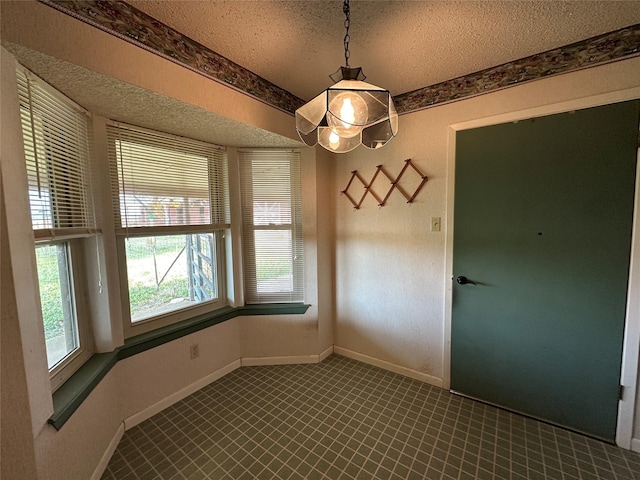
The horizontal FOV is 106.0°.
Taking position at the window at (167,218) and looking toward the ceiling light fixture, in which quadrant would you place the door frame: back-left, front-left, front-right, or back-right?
front-left

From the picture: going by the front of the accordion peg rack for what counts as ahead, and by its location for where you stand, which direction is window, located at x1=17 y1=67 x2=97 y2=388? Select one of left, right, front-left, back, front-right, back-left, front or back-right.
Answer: front

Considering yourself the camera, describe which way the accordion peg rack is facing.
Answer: facing the viewer and to the left of the viewer

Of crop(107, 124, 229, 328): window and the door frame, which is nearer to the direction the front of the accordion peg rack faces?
the window

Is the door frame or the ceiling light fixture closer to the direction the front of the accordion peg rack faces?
the ceiling light fixture

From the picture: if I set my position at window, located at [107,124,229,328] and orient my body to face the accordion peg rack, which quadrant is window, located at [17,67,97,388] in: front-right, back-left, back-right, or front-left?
back-right

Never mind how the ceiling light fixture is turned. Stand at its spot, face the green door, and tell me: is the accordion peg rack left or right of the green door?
left

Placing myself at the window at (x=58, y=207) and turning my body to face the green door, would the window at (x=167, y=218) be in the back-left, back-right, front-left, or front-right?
front-left

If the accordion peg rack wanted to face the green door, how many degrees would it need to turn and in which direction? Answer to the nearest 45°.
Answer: approximately 135° to its left

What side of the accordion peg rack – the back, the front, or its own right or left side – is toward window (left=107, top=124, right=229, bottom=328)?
front

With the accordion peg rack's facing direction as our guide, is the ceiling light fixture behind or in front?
in front
